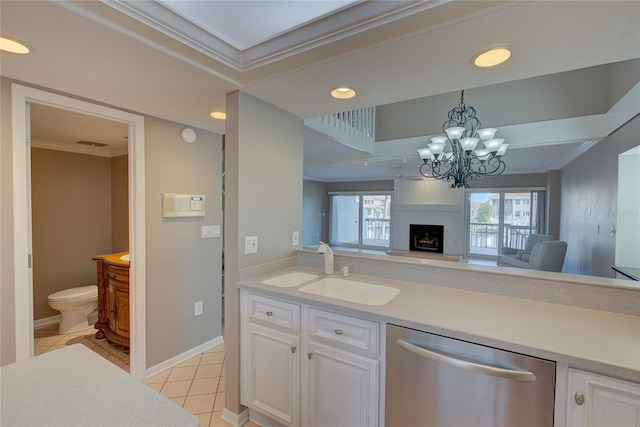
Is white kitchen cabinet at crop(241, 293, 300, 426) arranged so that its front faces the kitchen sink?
no

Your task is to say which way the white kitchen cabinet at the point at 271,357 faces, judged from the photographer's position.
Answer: facing the viewer and to the left of the viewer

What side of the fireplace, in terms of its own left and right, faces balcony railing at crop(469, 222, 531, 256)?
left

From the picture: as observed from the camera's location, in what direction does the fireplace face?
facing the viewer

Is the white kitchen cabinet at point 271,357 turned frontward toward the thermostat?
no

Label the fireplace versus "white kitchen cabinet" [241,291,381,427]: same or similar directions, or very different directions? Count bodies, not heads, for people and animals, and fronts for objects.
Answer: same or similar directions

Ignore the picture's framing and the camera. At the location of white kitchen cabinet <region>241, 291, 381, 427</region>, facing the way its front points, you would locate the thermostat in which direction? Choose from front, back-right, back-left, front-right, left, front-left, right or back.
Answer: right

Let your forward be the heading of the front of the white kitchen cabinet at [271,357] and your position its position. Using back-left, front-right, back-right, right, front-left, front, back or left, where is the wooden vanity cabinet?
right

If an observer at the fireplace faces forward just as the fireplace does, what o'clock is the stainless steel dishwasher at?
The stainless steel dishwasher is roughly at 12 o'clock from the fireplace.

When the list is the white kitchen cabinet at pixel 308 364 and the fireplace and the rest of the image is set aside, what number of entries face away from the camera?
0

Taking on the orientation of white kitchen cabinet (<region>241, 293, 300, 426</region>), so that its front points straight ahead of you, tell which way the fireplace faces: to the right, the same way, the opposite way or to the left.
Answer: the same way

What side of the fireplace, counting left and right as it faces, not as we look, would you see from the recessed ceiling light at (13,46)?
front

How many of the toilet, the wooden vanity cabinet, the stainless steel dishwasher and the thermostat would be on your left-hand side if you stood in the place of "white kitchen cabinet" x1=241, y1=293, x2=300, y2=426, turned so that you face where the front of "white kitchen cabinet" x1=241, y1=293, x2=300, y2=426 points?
1
